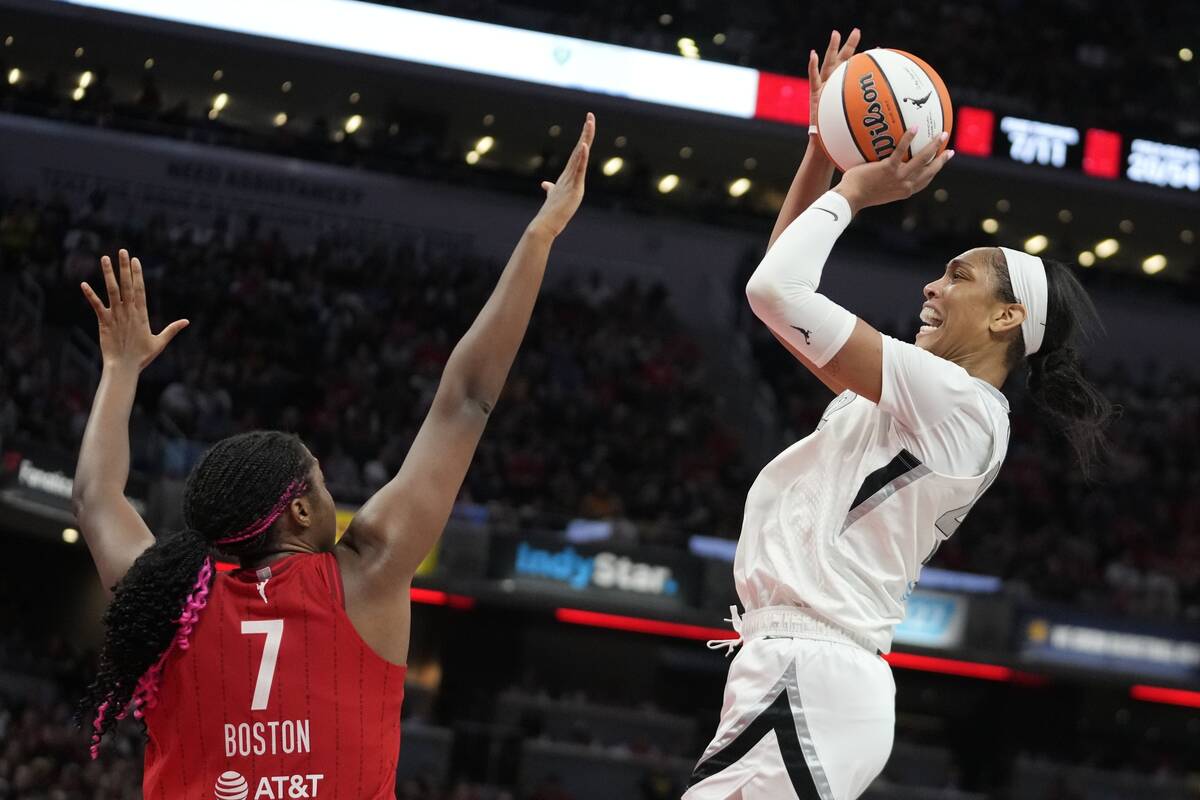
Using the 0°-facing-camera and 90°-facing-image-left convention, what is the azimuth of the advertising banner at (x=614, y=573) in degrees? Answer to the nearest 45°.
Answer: approximately 0°

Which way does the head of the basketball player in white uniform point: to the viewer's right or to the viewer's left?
to the viewer's left

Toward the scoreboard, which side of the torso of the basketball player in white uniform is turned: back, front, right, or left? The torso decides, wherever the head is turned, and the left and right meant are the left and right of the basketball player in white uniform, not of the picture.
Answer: right

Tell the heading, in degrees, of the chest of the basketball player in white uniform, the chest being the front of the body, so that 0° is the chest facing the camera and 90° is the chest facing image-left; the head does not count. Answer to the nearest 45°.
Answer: approximately 90°

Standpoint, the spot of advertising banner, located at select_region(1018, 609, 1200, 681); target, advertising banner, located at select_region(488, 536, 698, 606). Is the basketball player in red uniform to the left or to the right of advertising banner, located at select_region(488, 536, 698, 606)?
left

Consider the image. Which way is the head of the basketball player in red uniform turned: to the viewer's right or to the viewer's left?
to the viewer's right

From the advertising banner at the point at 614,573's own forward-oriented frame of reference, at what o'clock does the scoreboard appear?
The scoreboard is roughly at 8 o'clock from the advertising banner.

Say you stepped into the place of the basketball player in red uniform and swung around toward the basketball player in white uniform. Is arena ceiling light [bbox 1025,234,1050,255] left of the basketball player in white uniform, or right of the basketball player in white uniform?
left

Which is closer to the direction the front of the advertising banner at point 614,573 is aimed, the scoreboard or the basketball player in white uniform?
the basketball player in white uniform

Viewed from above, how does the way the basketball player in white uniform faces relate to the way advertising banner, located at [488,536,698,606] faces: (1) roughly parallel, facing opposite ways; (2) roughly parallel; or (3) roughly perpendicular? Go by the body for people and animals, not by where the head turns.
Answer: roughly perpendicular

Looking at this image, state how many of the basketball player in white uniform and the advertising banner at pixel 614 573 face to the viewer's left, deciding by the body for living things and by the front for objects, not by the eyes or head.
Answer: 1

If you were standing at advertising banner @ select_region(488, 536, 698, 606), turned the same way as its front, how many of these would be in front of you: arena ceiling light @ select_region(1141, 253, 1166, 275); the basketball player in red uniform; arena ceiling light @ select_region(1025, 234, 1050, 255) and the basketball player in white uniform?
2
